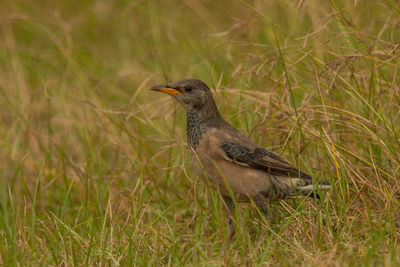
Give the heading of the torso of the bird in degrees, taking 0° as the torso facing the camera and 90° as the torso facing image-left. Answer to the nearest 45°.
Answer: approximately 90°
